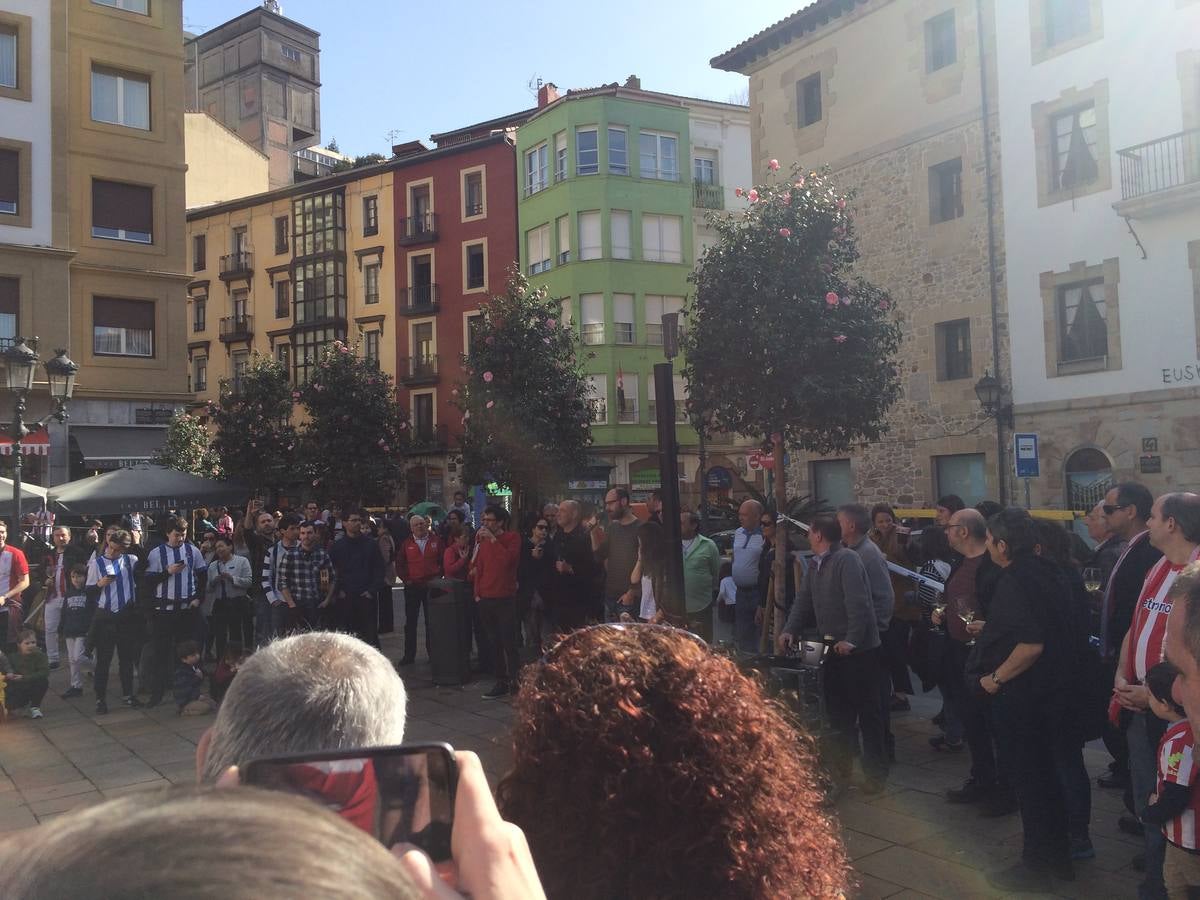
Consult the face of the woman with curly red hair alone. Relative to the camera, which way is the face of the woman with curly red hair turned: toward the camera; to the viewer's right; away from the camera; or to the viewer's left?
away from the camera

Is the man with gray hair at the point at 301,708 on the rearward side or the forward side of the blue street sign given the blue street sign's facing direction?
on the forward side

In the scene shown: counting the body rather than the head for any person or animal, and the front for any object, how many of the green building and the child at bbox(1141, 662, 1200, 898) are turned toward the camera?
1

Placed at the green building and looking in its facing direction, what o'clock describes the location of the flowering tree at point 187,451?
The flowering tree is roughly at 2 o'clock from the green building.

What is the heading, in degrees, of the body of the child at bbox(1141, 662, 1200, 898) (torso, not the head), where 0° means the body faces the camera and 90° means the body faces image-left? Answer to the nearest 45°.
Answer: approximately 90°

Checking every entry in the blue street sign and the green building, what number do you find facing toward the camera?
2
